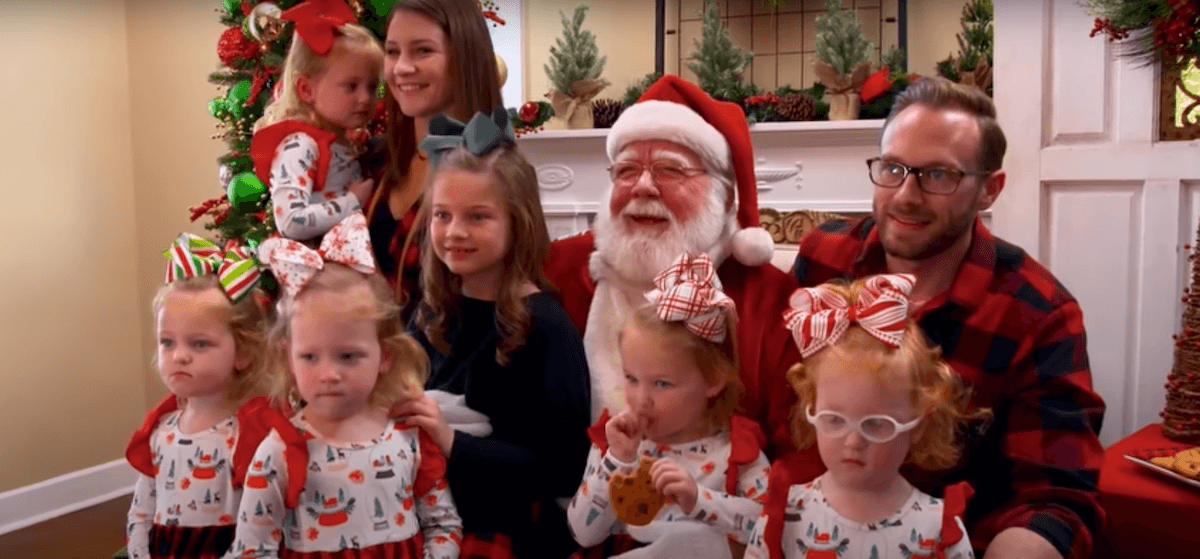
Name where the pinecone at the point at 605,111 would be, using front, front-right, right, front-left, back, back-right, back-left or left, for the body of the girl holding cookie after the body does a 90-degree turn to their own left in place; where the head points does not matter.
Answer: back-left

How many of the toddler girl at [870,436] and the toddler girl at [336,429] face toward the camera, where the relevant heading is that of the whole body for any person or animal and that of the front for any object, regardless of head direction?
2

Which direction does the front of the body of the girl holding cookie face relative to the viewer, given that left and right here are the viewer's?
facing the viewer and to the left of the viewer

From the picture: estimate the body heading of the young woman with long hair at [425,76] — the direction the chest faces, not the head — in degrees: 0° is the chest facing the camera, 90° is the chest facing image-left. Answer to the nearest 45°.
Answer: approximately 45°

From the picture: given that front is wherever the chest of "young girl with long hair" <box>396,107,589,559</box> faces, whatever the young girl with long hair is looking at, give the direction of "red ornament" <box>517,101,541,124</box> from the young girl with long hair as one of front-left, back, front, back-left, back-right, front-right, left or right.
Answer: back-right

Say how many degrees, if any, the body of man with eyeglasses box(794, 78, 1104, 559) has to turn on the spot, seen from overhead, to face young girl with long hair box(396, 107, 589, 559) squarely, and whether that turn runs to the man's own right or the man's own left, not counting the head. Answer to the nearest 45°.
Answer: approximately 45° to the man's own right

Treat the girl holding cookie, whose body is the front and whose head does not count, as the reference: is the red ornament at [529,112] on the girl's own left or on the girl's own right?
on the girl's own right

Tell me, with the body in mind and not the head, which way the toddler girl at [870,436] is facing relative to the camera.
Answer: toward the camera

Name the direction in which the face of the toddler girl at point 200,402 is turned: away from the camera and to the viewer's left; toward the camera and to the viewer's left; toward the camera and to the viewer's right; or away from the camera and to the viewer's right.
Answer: toward the camera and to the viewer's left

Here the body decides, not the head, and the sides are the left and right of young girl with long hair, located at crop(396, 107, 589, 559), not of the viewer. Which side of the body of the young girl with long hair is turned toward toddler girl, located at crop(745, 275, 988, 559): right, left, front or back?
left

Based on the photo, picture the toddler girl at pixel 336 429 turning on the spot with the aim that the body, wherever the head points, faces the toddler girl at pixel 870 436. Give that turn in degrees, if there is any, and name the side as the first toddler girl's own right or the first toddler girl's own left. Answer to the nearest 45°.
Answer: approximately 45° to the first toddler girl's own left
